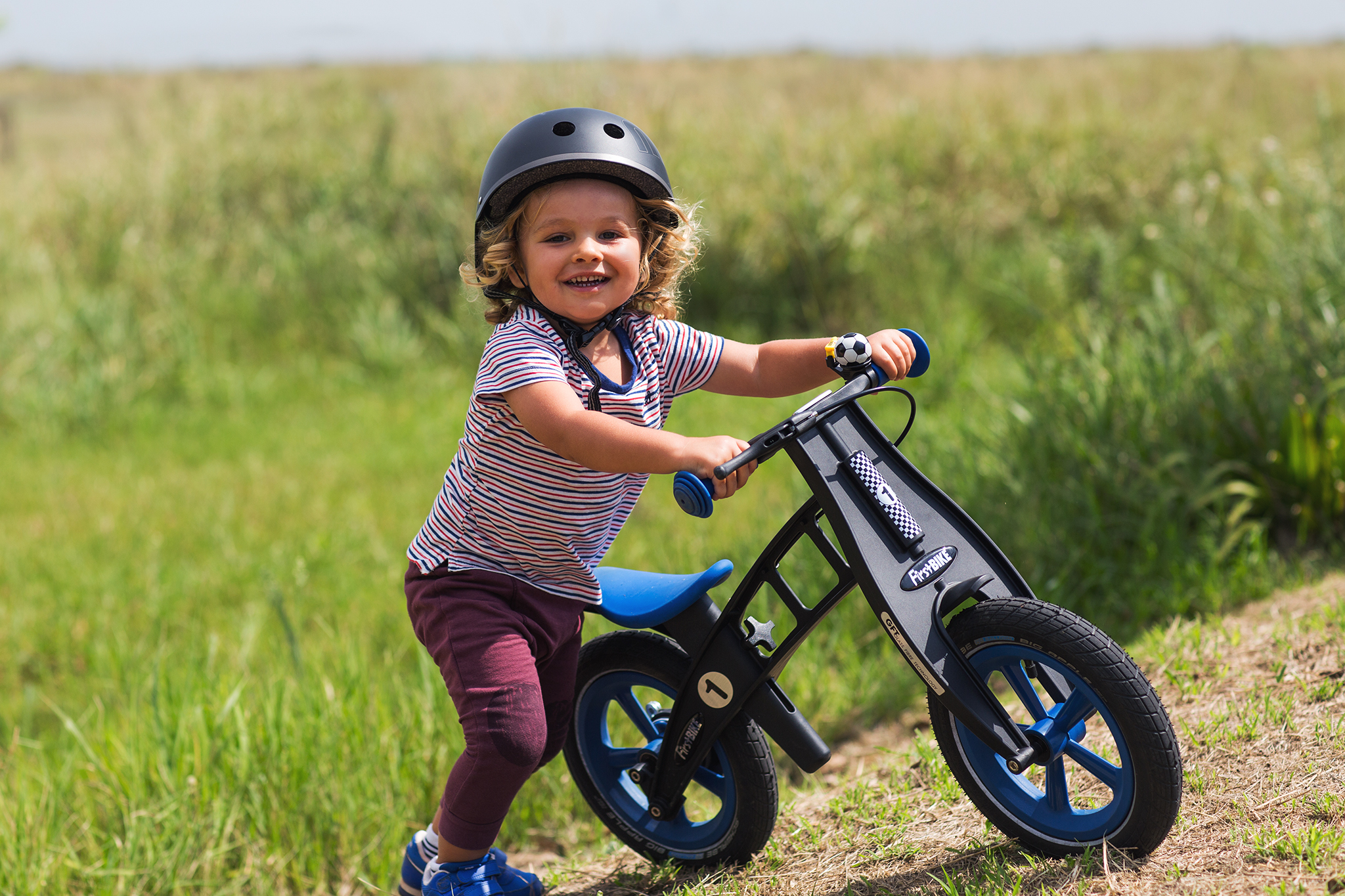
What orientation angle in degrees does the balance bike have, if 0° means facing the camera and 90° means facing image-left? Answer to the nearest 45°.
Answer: approximately 315°

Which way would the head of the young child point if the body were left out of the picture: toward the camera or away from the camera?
toward the camera

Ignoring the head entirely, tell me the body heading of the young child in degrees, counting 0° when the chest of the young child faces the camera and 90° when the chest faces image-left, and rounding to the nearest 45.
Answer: approximately 315°
